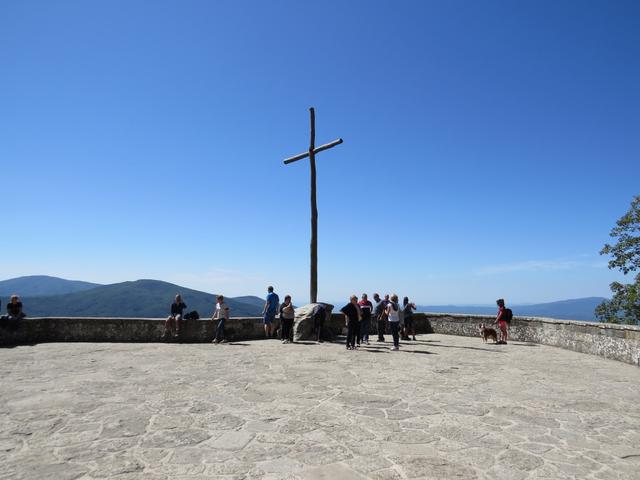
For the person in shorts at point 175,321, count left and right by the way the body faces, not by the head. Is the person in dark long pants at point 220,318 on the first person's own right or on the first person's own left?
on the first person's own left

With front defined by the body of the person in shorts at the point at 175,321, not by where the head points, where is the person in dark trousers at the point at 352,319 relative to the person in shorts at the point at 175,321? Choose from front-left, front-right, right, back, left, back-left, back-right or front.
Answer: left

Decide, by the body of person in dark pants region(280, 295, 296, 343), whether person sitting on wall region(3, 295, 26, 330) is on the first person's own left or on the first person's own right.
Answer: on the first person's own right

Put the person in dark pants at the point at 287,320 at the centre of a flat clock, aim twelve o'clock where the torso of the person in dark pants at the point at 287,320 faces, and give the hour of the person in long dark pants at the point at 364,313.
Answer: the person in long dark pants at the point at 364,313 is roughly at 9 o'clock from the person in dark pants at the point at 287,320.

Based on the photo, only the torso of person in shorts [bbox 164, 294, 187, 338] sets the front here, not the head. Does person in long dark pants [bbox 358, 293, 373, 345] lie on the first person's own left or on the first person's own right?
on the first person's own left

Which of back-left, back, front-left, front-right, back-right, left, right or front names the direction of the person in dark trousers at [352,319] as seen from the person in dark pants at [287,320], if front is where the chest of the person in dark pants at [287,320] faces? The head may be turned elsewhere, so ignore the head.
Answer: front-left

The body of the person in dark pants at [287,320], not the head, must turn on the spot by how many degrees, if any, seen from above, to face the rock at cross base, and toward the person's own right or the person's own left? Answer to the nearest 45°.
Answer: approximately 90° to the person's own left

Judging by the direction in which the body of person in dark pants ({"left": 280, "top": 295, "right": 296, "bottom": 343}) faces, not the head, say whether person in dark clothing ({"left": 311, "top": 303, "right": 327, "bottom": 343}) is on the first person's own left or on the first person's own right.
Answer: on the first person's own left

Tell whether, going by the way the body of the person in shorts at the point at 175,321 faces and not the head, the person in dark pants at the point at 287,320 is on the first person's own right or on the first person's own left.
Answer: on the first person's own left

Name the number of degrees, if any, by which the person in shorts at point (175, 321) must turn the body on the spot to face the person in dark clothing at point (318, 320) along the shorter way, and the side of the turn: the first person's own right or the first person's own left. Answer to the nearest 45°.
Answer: approximately 135° to the first person's own left

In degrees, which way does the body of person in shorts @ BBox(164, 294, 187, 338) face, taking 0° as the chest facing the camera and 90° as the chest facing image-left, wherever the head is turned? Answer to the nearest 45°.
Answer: approximately 45°
